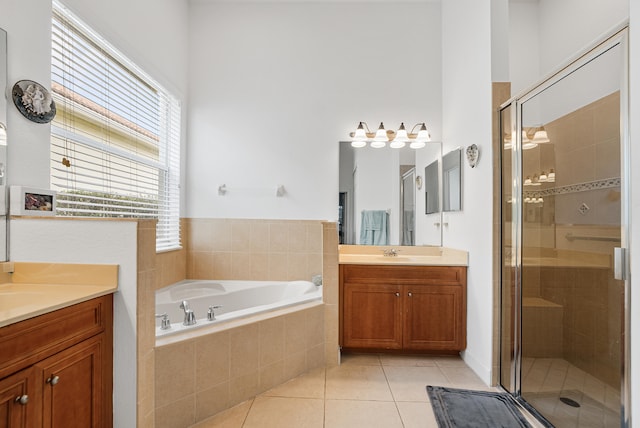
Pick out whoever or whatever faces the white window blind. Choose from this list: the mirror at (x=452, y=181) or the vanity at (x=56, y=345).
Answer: the mirror

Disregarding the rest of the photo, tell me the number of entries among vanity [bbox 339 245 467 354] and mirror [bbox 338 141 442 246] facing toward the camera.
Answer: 2

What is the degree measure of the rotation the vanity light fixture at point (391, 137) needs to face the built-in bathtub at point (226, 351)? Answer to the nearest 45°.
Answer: approximately 45° to its right

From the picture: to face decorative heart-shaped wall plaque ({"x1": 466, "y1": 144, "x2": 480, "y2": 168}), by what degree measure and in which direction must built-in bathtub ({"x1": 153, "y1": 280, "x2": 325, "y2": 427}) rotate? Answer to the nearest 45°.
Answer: approximately 45° to its left

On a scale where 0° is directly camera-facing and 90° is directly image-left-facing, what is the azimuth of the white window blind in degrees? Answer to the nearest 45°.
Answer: approximately 315°

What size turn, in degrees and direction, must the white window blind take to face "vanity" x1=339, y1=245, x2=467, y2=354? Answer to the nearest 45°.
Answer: approximately 45° to its left

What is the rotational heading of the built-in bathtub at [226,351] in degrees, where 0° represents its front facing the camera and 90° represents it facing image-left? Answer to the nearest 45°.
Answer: approximately 315°

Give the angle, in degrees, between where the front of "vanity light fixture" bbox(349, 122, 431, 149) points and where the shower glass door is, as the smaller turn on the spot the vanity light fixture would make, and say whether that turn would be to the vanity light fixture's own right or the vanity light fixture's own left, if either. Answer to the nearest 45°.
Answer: approximately 45° to the vanity light fixture's own left
